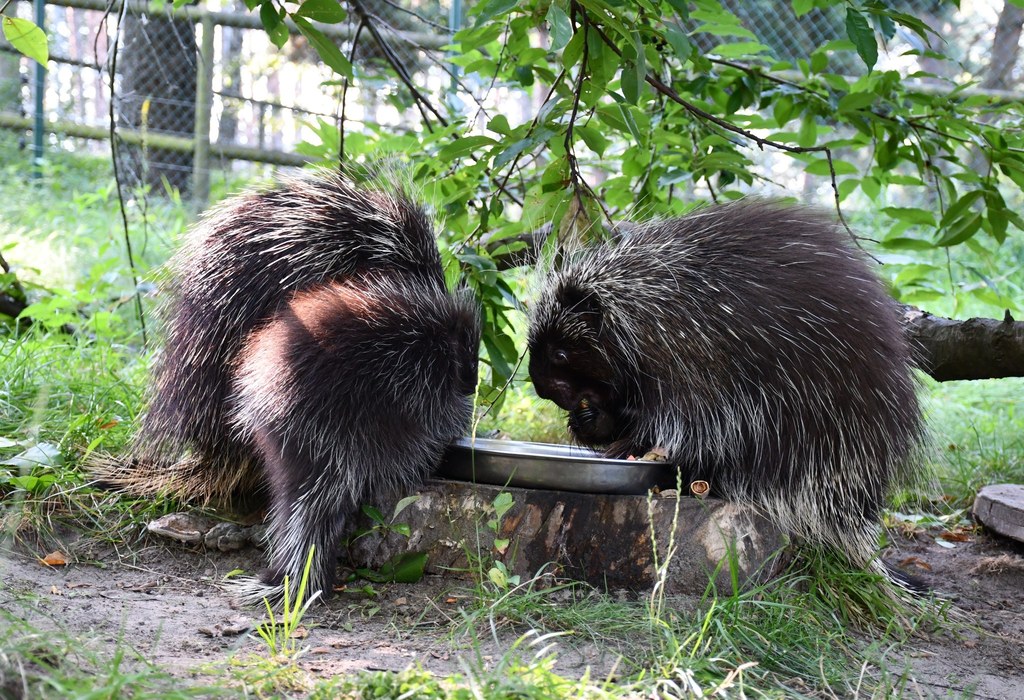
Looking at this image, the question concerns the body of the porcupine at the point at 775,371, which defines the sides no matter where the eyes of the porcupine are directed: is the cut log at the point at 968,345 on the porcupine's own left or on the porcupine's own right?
on the porcupine's own right

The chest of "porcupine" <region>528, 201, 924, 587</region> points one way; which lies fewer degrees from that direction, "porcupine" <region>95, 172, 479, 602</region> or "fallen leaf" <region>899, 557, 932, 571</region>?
the porcupine

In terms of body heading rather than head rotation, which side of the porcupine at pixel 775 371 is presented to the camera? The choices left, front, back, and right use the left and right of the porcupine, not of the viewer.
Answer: left

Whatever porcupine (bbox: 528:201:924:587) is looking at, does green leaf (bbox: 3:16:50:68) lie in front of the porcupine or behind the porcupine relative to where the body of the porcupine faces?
in front

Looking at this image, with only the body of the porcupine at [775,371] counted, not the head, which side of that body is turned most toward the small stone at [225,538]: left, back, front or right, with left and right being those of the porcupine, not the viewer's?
front

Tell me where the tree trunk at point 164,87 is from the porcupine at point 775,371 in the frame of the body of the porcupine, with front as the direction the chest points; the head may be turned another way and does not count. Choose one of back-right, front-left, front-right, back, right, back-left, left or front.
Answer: front-right

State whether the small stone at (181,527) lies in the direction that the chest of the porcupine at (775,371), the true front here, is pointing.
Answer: yes

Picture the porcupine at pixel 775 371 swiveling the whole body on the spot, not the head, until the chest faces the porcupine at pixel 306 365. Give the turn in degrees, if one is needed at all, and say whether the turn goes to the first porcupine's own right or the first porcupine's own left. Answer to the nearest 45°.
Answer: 0° — it already faces it

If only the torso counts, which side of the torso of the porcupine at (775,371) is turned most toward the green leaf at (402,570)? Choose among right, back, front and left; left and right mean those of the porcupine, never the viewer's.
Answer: front

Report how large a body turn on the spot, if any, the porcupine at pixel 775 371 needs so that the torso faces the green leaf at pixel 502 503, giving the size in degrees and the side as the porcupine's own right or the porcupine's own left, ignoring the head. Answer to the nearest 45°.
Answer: approximately 45° to the porcupine's own left
